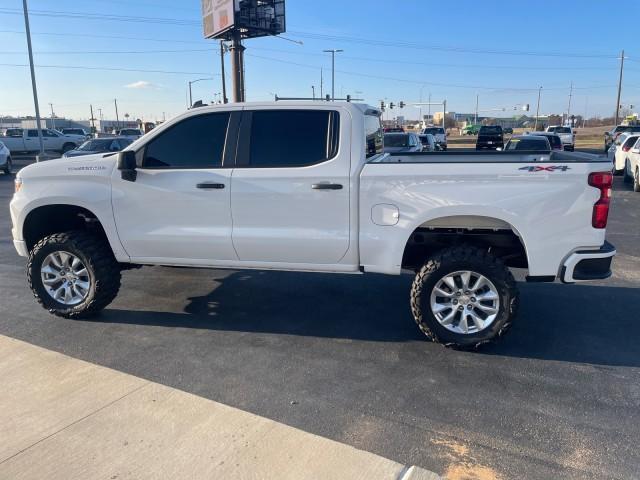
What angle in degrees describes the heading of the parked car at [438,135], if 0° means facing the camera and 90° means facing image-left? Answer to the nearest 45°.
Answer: approximately 315°

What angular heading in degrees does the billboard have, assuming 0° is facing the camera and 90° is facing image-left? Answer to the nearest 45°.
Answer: approximately 45°

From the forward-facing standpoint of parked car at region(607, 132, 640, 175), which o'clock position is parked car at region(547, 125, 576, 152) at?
parked car at region(547, 125, 576, 152) is roughly at 4 o'clock from parked car at region(607, 132, 640, 175).

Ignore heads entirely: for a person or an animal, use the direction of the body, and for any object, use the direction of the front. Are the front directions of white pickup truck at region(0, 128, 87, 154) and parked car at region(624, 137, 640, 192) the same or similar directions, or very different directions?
very different directions

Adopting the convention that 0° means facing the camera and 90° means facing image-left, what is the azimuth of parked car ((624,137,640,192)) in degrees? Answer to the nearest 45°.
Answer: approximately 45°

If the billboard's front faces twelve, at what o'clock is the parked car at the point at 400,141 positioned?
The parked car is roughly at 10 o'clock from the billboard.

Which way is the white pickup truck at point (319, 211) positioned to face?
to the viewer's left

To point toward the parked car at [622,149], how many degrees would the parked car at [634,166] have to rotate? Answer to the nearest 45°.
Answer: approximately 135° to its right
